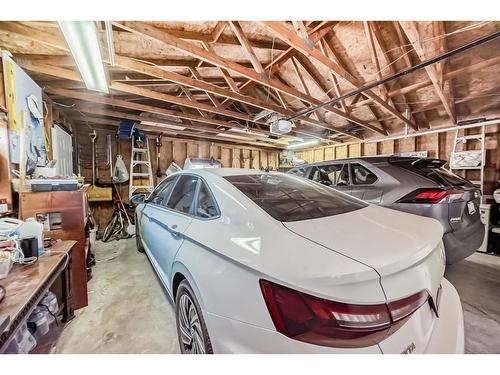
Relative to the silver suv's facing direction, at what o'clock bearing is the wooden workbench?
The wooden workbench is roughly at 9 o'clock from the silver suv.

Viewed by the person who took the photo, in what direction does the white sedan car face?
facing away from the viewer and to the left of the viewer

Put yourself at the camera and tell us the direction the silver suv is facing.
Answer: facing away from the viewer and to the left of the viewer

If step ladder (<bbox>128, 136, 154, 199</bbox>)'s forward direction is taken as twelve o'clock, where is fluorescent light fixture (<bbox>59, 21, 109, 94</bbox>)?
The fluorescent light fixture is roughly at 12 o'clock from the step ladder.

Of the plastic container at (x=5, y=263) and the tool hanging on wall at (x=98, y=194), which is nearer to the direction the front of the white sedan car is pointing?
the tool hanging on wall

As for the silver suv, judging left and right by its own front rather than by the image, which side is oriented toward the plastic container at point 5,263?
left

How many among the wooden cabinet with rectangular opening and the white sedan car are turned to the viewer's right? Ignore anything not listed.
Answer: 1

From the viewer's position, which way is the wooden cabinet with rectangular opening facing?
facing to the right of the viewer

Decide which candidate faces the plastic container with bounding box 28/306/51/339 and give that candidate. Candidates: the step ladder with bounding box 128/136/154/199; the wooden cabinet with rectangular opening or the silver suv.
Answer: the step ladder

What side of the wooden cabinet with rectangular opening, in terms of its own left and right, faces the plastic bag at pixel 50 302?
right

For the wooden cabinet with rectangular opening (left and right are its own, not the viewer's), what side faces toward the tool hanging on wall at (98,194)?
left
